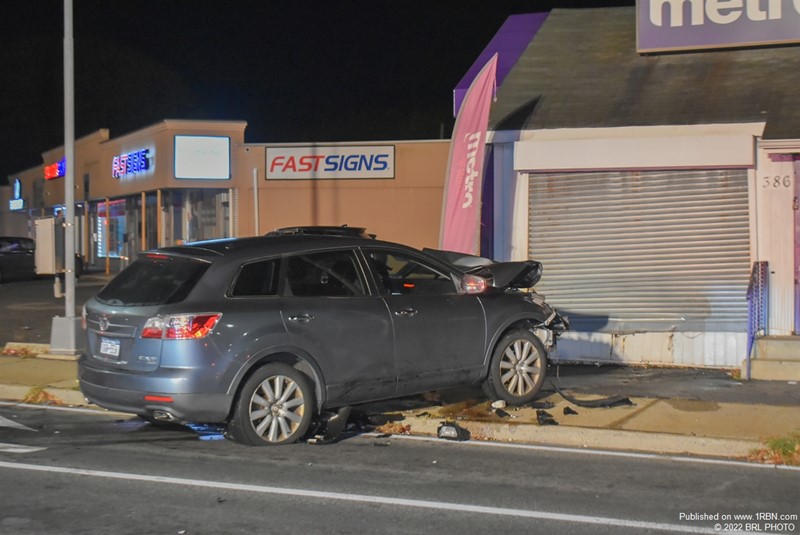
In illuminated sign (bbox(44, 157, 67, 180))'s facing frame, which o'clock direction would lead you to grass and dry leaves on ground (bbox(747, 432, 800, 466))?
The grass and dry leaves on ground is roughly at 10 o'clock from the illuminated sign.

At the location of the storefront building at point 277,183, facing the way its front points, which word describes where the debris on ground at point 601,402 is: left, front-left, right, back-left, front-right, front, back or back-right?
front-left

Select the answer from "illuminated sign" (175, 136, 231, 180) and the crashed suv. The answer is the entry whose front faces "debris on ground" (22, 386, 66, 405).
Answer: the illuminated sign

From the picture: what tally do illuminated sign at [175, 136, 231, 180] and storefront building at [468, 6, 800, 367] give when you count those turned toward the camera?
2

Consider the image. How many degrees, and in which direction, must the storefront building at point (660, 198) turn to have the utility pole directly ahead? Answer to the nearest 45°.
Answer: approximately 90° to its right

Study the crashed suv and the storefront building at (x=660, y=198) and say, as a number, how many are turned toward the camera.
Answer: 1

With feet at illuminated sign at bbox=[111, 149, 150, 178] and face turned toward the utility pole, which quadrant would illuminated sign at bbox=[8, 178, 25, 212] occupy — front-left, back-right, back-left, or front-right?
back-right

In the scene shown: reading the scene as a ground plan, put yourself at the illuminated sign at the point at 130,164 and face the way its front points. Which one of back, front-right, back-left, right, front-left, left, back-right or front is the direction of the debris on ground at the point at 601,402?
front-left

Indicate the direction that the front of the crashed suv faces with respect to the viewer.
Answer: facing away from the viewer and to the right of the viewer

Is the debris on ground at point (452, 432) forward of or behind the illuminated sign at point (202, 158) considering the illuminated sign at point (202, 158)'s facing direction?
forward

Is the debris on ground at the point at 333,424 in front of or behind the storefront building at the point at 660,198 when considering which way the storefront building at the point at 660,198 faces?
in front

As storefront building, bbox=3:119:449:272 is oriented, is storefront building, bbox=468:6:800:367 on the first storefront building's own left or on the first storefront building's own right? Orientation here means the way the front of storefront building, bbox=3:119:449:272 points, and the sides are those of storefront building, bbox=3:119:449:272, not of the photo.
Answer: on the first storefront building's own left
